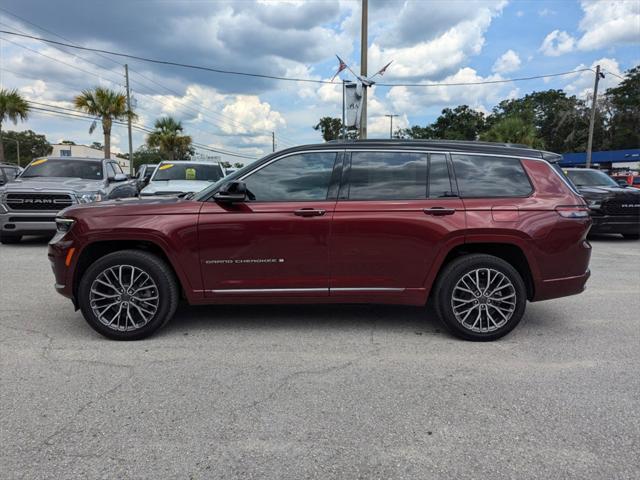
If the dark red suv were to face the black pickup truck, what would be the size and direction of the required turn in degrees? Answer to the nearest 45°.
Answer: approximately 135° to its right

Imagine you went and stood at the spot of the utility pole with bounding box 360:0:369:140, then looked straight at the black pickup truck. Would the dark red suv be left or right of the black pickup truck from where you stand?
right

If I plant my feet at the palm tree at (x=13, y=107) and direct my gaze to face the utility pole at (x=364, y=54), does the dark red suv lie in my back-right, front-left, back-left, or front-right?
front-right

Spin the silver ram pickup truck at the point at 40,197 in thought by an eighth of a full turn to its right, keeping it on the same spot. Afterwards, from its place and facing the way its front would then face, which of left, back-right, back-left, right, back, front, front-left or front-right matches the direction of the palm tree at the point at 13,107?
right

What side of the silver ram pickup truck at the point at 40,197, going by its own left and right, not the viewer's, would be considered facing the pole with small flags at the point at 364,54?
back

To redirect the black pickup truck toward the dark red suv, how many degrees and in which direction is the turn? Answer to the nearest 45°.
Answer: approximately 45° to its right

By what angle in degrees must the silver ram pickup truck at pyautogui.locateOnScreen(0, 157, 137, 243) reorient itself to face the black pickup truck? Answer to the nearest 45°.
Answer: approximately 135° to its left

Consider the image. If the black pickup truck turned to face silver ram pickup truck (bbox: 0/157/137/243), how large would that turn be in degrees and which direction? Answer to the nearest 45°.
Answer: approximately 90° to its right

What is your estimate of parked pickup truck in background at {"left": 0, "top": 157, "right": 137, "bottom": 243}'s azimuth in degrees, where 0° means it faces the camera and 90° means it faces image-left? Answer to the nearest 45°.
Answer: approximately 45°

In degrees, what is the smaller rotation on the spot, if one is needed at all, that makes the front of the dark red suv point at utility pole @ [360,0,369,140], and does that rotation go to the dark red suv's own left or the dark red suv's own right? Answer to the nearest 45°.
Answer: approximately 90° to the dark red suv's own right

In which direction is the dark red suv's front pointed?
to the viewer's left

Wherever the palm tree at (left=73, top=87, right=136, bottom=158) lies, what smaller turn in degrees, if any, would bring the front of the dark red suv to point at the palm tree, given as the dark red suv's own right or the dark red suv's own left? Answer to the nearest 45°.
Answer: approximately 45° to the dark red suv's own right

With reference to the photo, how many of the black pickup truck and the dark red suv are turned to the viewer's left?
1

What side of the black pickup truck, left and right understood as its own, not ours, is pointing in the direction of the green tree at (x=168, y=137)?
back

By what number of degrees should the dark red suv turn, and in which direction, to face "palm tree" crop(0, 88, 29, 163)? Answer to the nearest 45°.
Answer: approximately 45° to its right

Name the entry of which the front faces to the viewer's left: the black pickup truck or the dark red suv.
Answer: the dark red suv
